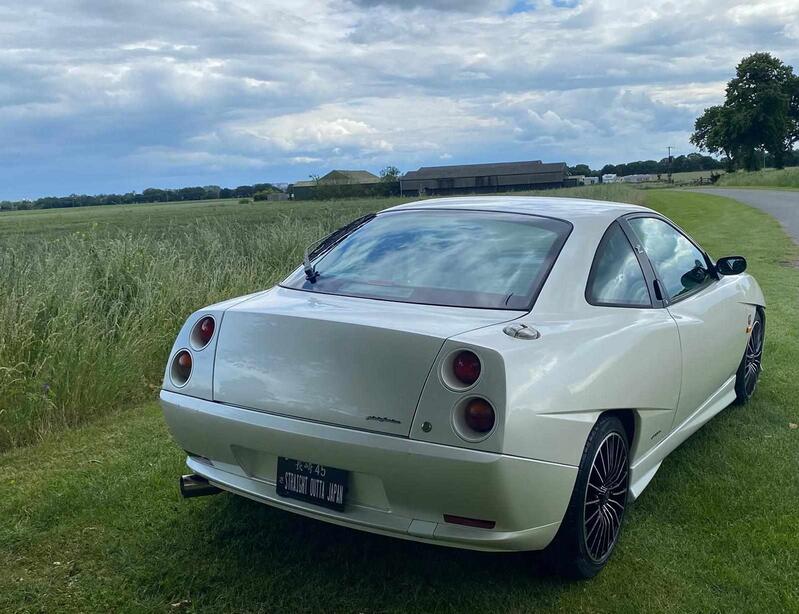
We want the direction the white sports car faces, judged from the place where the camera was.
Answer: facing away from the viewer and to the right of the viewer

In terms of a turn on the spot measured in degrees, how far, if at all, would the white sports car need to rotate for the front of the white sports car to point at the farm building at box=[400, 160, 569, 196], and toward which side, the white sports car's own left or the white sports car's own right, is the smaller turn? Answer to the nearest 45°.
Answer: approximately 45° to the white sports car's own left
